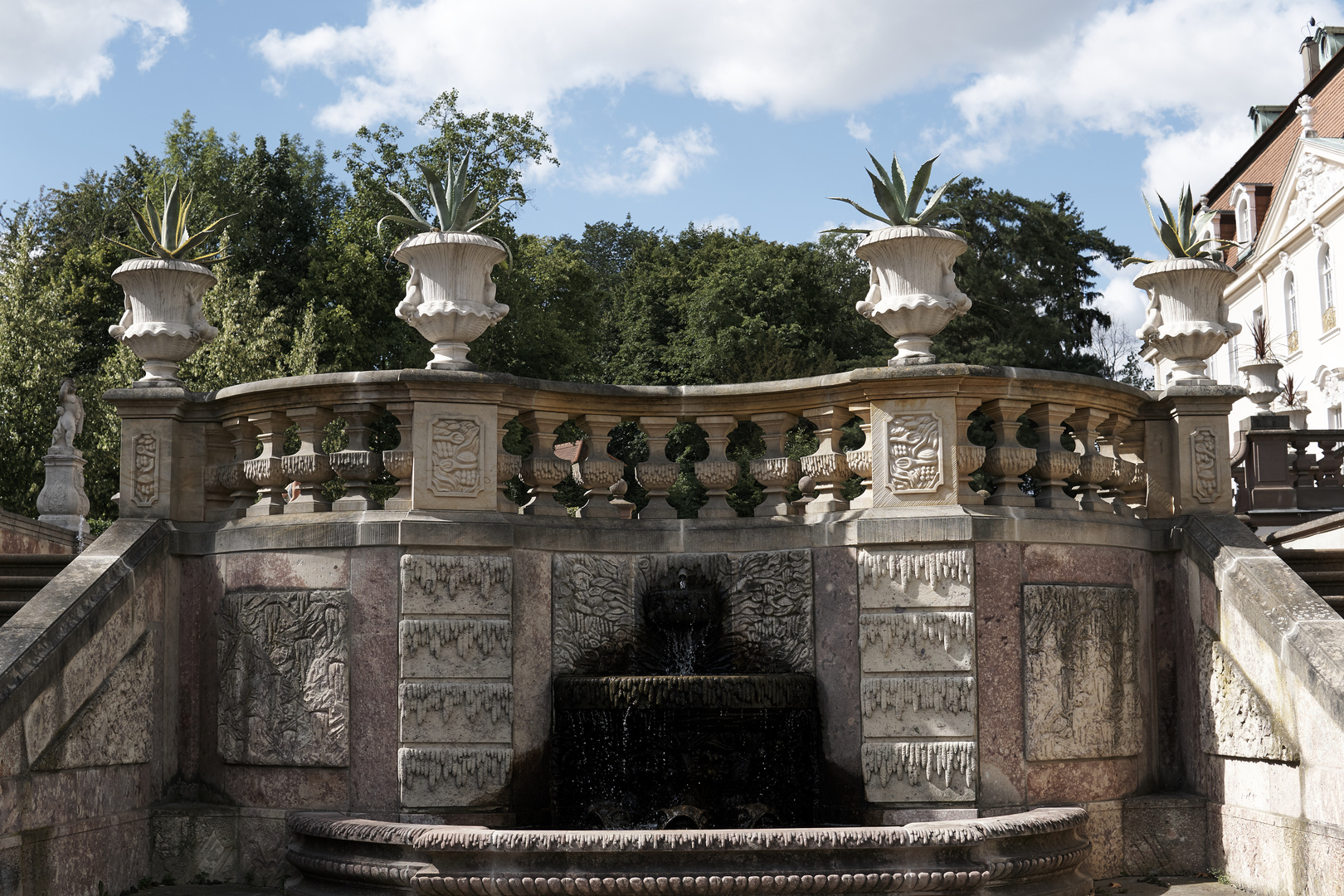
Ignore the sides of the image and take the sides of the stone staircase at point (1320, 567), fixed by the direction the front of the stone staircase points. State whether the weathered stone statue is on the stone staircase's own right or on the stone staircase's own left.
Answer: on the stone staircase's own right

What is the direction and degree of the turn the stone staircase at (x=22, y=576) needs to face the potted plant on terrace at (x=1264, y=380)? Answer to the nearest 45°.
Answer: approximately 90° to its left

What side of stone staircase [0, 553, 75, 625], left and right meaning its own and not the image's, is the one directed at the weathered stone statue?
back

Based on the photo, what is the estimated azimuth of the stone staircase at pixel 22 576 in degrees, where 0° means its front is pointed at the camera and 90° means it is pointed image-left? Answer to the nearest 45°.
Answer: approximately 0°

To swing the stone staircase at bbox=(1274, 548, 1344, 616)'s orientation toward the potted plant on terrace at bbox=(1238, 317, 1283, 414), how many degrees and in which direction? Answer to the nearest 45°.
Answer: approximately 180°

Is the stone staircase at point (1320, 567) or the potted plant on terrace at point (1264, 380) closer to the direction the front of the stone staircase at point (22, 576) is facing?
the stone staircase

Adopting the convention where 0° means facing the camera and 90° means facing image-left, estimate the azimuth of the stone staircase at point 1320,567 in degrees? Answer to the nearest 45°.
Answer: approximately 0°

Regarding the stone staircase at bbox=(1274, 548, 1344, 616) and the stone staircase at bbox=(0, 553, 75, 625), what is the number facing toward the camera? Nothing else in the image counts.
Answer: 2
